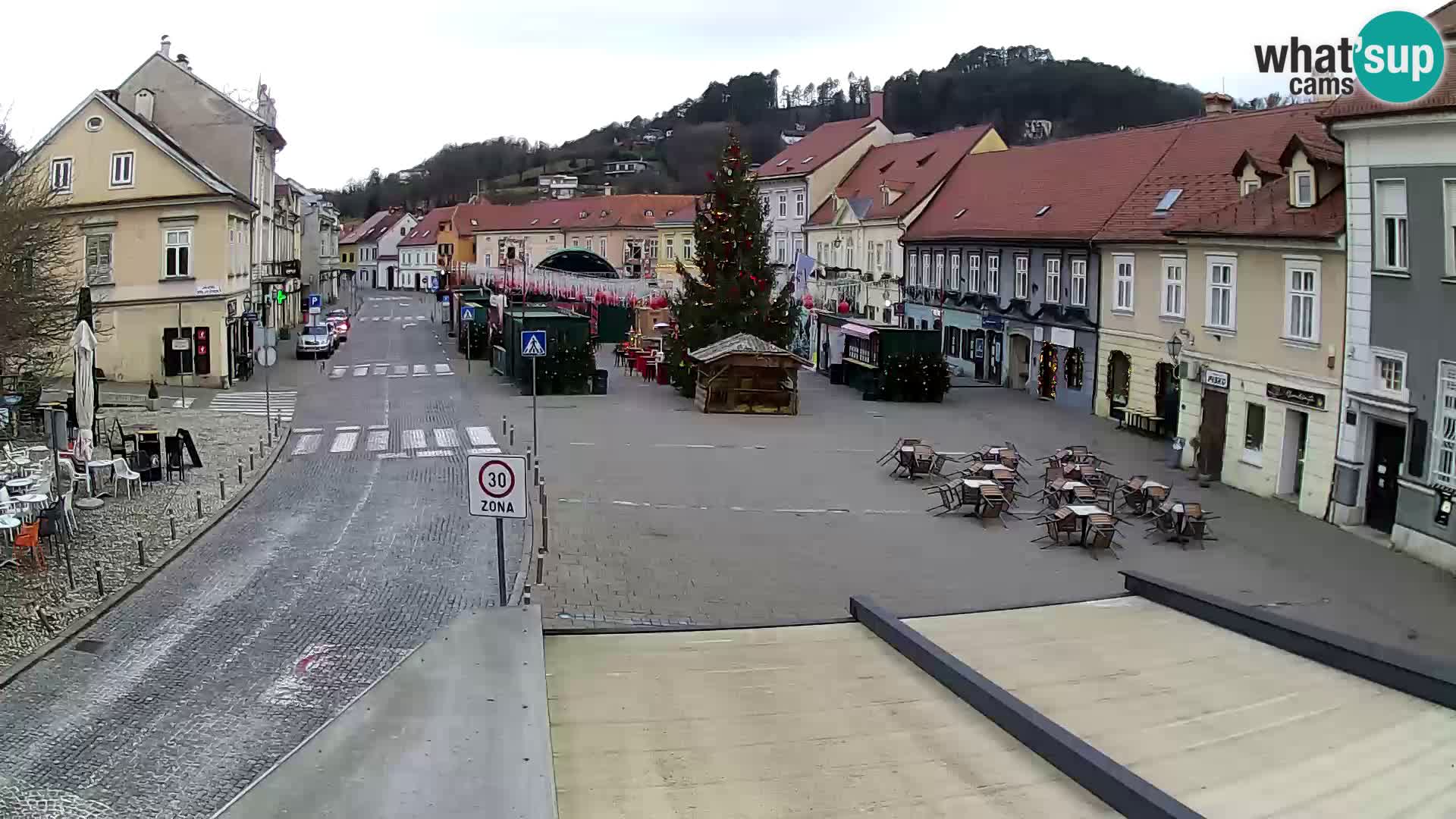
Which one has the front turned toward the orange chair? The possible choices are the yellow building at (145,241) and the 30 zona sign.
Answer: the yellow building

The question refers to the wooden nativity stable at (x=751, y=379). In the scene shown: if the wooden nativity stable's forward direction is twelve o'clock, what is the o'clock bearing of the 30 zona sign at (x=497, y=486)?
The 30 zona sign is roughly at 12 o'clock from the wooden nativity stable.

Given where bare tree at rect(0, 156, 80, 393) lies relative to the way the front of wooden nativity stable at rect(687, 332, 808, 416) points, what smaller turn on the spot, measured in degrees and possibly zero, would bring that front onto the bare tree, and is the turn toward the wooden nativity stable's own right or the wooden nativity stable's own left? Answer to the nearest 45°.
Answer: approximately 45° to the wooden nativity stable's own right

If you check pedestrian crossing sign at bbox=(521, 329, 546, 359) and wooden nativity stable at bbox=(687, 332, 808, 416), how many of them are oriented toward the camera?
2

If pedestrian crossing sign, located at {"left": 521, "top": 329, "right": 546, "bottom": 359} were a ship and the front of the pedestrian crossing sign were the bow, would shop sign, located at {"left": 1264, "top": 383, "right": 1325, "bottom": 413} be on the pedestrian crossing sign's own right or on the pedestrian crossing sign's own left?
on the pedestrian crossing sign's own left

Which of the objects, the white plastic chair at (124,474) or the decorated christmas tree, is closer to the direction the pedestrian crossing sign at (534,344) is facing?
the white plastic chair

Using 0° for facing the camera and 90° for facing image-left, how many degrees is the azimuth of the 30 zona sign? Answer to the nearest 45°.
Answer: approximately 0°
